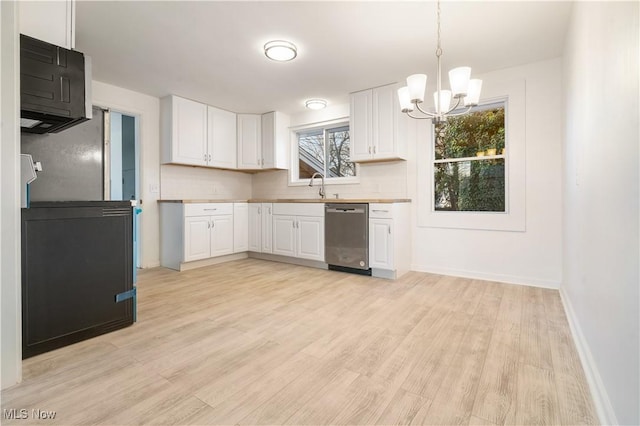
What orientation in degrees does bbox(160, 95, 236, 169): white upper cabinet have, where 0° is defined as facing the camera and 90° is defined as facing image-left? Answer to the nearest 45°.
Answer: approximately 315°

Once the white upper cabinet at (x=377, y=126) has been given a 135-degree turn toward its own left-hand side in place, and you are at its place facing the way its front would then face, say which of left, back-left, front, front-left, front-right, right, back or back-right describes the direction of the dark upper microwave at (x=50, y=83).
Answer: back-right

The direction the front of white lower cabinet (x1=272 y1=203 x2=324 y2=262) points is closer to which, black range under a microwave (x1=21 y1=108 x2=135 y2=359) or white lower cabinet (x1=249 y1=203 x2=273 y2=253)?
the black range under a microwave

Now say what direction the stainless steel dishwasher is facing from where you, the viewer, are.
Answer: facing the viewer and to the left of the viewer

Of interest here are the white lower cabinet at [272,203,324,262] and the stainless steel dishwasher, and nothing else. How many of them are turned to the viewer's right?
0

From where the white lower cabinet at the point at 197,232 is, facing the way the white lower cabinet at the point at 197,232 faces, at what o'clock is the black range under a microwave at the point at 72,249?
The black range under a microwave is roughly at 2 o'clock from the white lower cabinet.

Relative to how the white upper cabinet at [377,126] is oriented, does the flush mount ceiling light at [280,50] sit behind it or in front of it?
in front

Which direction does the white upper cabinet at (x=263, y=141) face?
toward the camera

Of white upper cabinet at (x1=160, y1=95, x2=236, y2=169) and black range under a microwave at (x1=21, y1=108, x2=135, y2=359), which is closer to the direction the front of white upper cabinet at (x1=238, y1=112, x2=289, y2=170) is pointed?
the black range under a microwave

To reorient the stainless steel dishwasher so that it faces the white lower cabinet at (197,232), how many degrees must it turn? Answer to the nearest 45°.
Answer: approximately 45° to its right

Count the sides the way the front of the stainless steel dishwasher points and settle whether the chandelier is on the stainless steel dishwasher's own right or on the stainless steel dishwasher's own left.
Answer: on the stainless steel dishwasher's own left
